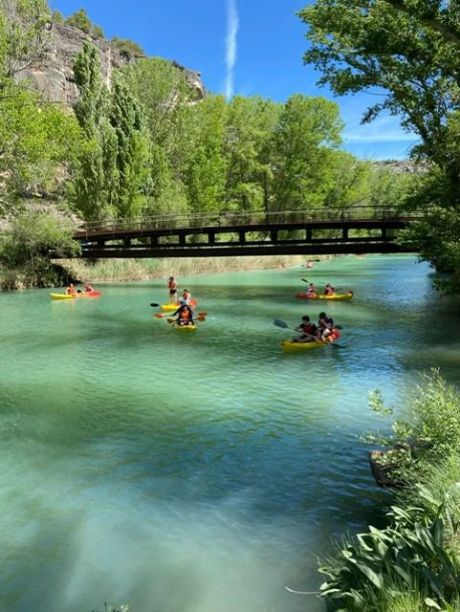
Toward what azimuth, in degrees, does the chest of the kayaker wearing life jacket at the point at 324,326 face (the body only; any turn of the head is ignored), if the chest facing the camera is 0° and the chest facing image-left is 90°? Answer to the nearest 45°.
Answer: approximately 90°

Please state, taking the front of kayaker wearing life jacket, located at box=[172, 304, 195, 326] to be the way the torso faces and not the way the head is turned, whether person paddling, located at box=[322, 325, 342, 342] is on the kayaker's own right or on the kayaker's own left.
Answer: on the kayaker's own left

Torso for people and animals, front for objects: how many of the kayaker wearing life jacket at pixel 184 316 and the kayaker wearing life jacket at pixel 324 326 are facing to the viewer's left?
1

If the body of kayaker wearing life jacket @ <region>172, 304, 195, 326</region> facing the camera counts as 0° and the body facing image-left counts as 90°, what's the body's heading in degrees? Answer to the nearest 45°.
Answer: approximately 0°

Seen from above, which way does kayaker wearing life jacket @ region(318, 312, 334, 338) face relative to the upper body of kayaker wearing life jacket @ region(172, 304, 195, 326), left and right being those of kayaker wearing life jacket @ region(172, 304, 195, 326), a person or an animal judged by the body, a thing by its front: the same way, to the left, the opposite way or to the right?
to the right

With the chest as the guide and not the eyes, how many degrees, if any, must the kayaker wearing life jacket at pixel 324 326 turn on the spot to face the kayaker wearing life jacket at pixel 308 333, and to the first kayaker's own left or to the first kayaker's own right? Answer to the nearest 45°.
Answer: approximately 45° to the first kayaker's own left
